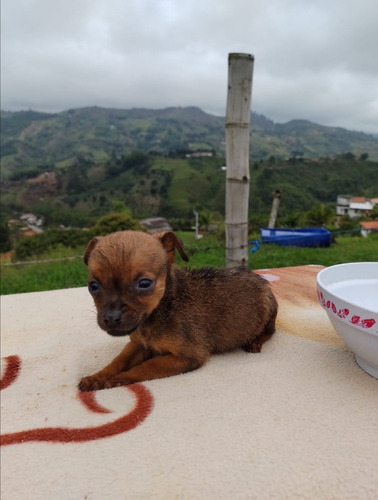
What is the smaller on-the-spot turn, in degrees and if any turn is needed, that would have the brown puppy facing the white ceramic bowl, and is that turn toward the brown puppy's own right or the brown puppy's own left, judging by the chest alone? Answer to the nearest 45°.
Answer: approximately 135° to the brown puppy's own left

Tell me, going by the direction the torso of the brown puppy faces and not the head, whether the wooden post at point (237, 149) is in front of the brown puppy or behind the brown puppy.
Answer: behind

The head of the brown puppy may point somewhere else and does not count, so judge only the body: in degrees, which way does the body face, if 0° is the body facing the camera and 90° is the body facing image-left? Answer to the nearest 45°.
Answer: approximately 45°
